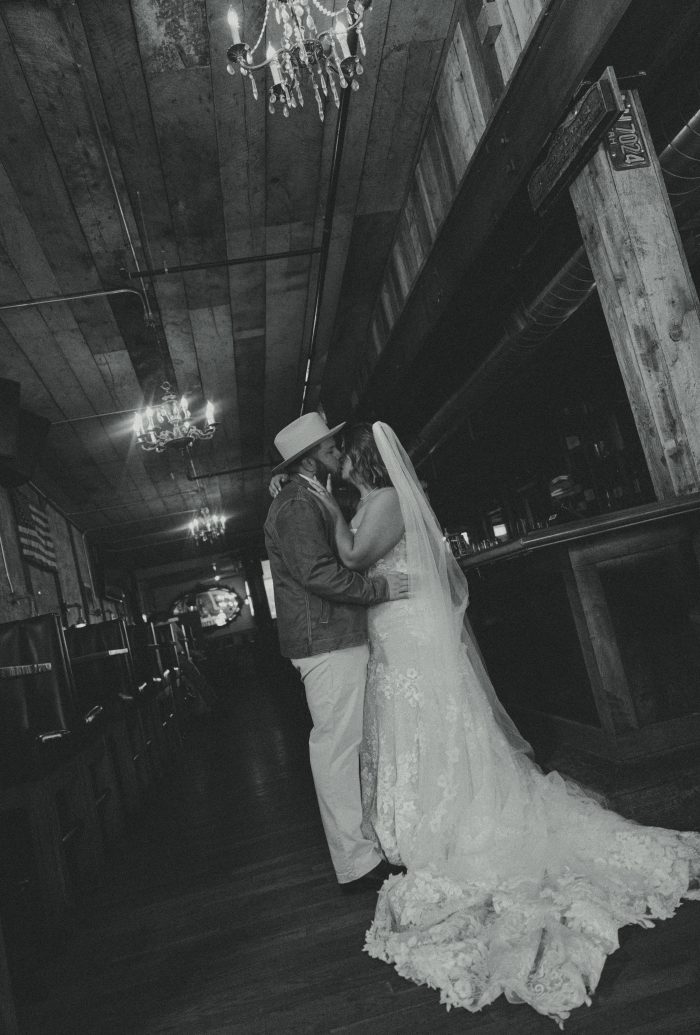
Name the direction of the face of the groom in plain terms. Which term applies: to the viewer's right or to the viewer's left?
to the viewer's right

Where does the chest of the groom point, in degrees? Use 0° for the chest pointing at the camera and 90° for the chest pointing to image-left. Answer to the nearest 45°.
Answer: approximately 270°

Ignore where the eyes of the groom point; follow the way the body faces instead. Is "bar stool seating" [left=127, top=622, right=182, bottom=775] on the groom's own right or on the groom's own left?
on the groom's own left

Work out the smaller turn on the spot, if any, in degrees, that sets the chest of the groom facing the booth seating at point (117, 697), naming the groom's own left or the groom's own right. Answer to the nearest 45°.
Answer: approximately 135° to the groom's own left

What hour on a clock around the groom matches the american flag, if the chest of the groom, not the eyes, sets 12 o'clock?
The american flag is roughly at 8 o'clock from the groom.
